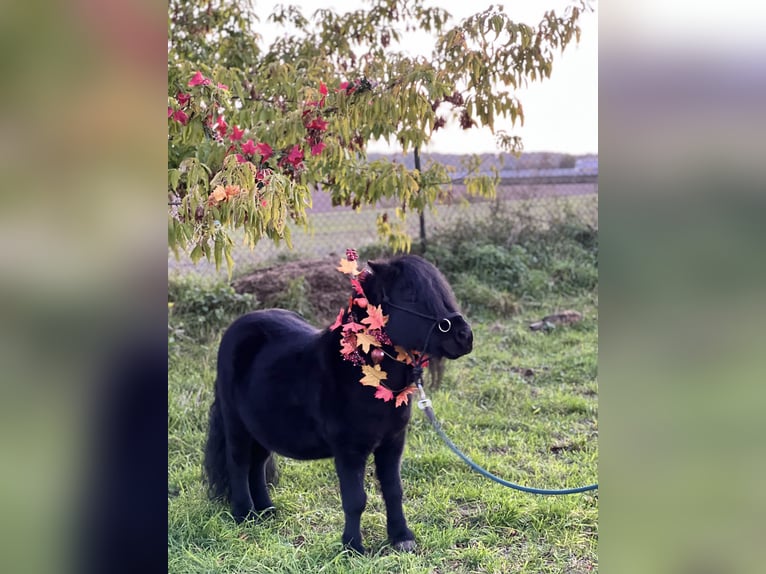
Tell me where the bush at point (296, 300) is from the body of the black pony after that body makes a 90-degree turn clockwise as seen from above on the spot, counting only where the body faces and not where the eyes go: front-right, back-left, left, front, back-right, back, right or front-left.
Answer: back-right

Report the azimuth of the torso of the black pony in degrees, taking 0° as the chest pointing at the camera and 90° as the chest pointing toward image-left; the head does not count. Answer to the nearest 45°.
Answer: approximately 315°

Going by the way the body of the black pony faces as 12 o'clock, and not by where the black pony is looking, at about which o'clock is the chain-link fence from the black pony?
The chain-link fence is roughly at 8 o'clock from the black pony.

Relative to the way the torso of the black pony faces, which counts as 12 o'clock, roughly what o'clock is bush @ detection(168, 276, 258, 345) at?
The bush is roughly at 7 o'clock from the black pony.

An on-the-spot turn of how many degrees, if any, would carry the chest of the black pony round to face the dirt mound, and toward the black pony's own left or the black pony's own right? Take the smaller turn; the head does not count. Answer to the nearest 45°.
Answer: approximately 135° to the black pony's own left
